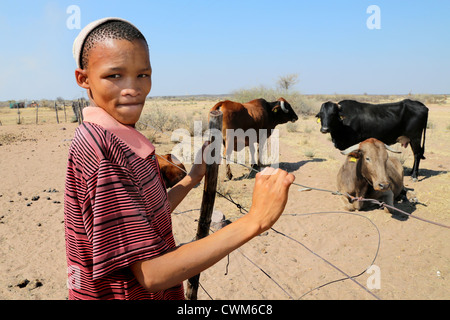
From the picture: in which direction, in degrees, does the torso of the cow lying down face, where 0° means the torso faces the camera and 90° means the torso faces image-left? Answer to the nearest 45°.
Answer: approximately 0°

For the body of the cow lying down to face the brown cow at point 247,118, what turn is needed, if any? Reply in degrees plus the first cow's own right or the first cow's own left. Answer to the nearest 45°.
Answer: approximately 135° to the first cow's own right

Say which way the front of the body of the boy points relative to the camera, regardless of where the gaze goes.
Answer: to the viewer's right

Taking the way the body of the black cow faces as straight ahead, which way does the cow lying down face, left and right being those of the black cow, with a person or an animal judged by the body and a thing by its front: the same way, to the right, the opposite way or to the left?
to the left

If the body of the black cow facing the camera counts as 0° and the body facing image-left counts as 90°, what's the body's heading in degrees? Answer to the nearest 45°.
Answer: approximately 90°

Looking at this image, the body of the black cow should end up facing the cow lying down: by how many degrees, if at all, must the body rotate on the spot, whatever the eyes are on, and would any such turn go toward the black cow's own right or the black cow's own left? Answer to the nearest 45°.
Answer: approximately 90° to the black cow's own left

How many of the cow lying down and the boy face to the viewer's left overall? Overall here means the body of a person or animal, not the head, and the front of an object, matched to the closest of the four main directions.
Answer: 0
